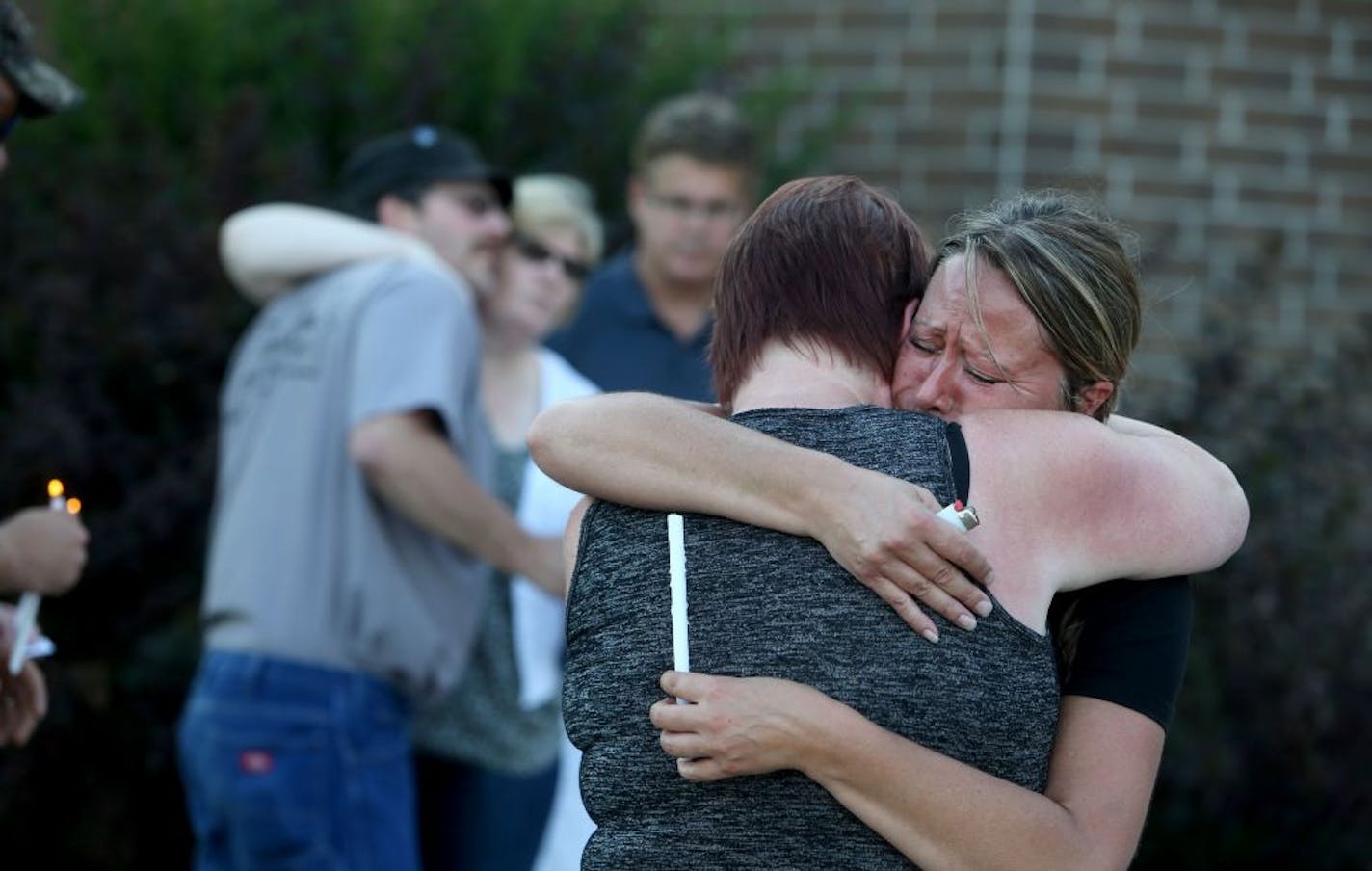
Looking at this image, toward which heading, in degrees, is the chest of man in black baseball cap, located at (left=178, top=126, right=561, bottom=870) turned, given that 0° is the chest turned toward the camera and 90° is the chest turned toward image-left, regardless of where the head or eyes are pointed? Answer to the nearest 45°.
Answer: approximately 225°

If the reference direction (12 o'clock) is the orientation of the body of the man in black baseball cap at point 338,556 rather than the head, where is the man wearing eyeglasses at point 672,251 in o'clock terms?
The man wearing eyeglasses is roughly at 12 o'clock from the man in black baseball cap.
